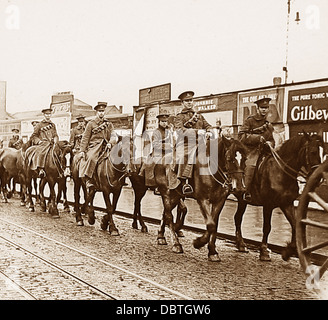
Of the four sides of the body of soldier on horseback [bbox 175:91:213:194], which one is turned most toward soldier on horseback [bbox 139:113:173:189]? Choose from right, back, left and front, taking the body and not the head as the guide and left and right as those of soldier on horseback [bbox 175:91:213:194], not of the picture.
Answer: back

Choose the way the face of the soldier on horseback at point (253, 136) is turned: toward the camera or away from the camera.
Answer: toward the camera

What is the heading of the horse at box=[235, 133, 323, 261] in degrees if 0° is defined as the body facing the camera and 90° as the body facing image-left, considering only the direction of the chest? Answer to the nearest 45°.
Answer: approximately 315°

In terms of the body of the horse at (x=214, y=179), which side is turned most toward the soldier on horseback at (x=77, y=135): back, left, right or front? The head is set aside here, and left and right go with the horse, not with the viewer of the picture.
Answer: back

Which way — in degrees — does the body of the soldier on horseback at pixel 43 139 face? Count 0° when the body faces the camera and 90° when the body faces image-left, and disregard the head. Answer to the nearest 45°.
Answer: approximately 315°

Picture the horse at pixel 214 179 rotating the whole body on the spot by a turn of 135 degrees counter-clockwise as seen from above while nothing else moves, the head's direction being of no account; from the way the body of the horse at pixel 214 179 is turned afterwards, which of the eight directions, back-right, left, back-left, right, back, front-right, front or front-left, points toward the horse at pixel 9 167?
front-left

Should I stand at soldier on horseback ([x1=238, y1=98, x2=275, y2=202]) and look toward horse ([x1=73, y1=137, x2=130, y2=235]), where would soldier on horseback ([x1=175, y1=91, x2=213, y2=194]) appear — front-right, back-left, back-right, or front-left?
front-left

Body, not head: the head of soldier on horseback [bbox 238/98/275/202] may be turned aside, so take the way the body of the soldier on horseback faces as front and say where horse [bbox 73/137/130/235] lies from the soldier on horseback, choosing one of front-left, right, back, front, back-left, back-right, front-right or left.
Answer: back

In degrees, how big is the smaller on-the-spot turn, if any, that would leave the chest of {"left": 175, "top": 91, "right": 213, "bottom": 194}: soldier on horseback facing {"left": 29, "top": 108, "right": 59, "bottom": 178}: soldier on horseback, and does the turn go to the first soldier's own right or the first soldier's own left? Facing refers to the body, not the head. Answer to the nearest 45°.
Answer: approximately 180°

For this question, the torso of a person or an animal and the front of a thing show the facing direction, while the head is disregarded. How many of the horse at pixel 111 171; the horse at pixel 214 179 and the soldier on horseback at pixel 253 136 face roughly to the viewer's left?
0

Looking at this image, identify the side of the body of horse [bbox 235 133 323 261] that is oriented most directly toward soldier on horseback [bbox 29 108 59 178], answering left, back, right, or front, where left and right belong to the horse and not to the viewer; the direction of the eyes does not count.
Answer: back
